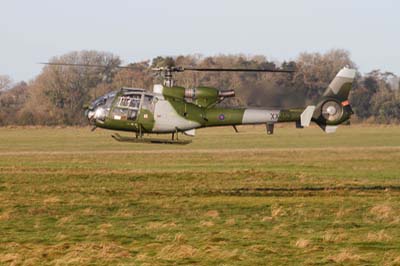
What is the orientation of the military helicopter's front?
to the viewer's left
